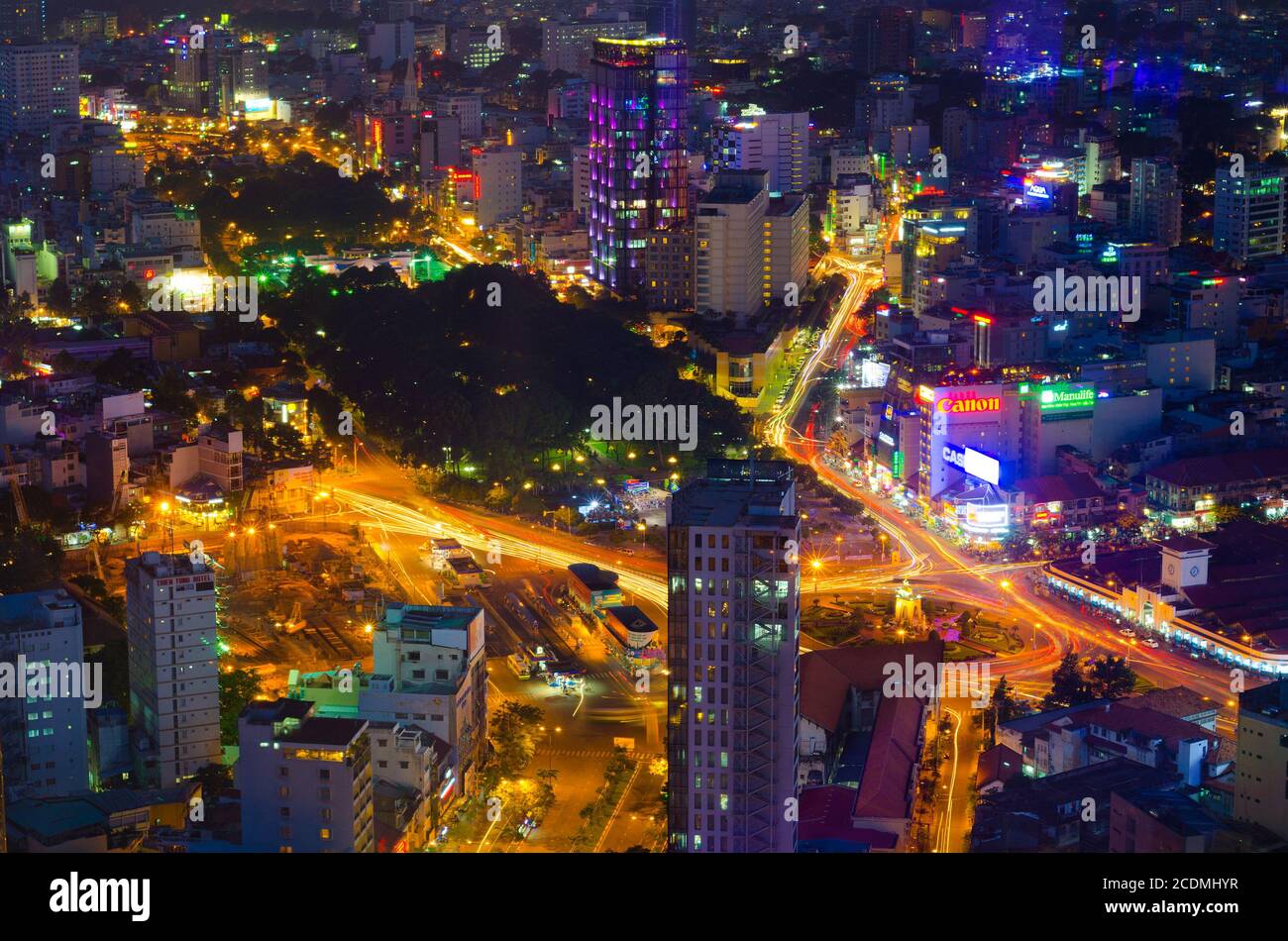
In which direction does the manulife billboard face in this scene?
toward the camera

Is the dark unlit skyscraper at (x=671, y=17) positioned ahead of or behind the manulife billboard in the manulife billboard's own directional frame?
behind

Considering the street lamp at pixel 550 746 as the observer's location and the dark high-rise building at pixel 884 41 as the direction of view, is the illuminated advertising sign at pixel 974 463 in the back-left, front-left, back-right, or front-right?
front-right

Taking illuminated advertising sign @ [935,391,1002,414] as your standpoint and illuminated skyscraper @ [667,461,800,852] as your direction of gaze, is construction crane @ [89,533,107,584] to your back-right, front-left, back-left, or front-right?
front-right

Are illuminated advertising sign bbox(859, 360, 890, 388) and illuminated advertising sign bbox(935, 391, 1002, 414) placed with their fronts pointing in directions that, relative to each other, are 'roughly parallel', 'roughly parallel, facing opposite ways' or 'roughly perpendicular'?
roughly parallel

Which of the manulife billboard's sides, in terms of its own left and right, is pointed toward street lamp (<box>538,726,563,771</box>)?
front

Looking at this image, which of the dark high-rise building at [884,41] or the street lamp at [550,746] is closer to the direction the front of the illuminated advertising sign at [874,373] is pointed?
the street lamp

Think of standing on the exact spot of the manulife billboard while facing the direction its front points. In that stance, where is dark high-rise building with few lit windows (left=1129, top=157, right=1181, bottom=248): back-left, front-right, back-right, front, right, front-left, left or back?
back

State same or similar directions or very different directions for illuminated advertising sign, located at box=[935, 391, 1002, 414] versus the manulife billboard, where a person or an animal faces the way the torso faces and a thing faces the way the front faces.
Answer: same or similar directions

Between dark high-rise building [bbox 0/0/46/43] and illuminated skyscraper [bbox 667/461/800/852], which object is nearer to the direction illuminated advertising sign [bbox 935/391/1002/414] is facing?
the illuminated skyscraper

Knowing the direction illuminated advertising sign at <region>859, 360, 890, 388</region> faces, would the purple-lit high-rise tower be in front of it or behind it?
behind

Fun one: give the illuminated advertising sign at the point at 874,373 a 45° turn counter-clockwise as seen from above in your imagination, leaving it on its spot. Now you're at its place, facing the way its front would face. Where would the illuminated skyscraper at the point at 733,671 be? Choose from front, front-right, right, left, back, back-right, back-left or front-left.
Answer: front-right
